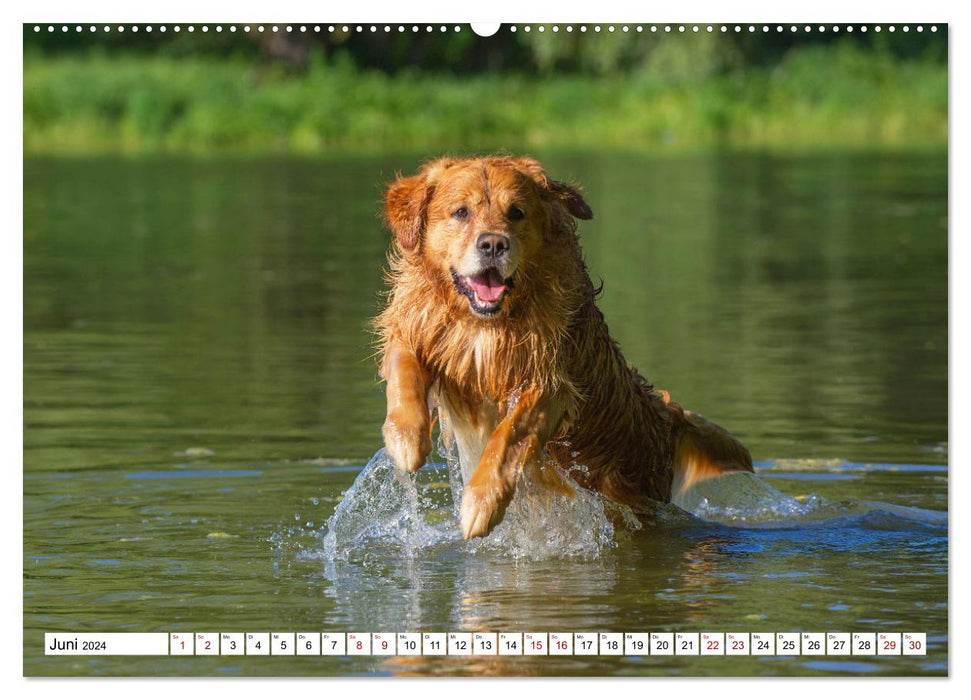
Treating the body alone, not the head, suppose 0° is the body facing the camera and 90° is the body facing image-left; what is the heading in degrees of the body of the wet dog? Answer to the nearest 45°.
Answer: approximately 45°

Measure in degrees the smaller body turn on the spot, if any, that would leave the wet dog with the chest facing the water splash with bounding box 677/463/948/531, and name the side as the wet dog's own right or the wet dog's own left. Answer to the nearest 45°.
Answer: approximately 180°
